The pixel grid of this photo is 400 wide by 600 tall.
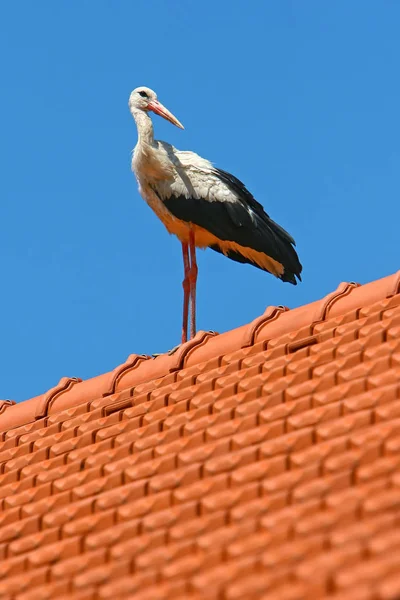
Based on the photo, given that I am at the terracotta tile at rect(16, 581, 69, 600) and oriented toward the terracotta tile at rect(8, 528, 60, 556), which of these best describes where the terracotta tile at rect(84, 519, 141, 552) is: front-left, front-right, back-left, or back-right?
front-right

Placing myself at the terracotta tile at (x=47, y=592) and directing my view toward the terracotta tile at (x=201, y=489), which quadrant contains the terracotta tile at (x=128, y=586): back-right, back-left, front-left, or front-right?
front-right

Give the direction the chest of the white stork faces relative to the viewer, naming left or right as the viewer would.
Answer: facing to the left of the viewer
